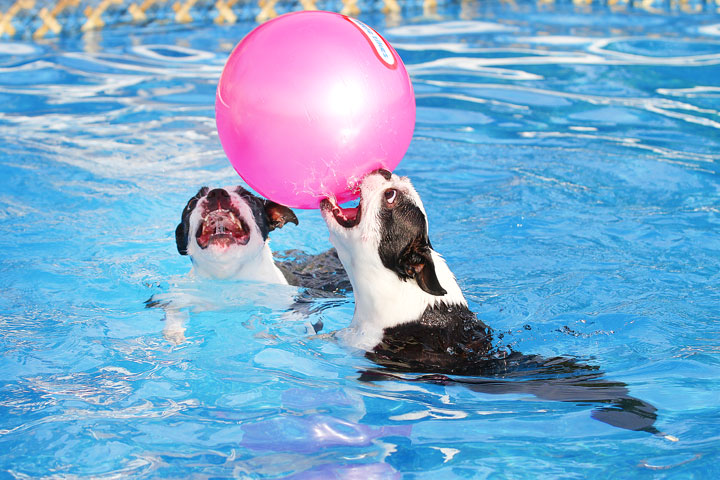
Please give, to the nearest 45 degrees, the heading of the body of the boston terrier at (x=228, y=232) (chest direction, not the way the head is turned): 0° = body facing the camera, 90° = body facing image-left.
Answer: approximately 0°

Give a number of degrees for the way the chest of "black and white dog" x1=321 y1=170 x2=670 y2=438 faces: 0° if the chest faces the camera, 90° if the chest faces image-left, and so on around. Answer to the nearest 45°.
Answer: approximately 90°
